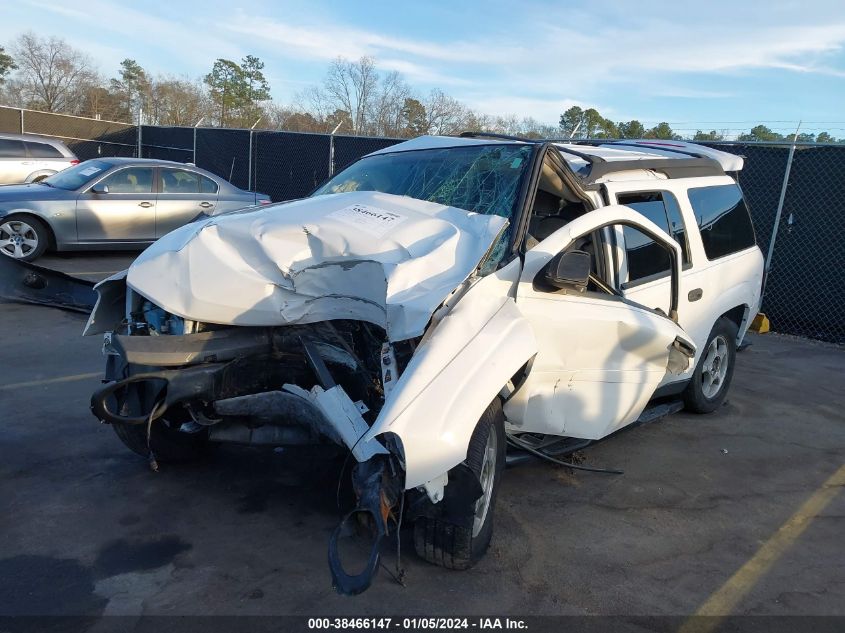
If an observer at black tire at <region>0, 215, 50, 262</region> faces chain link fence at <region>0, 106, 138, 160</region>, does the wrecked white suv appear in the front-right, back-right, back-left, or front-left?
back-right

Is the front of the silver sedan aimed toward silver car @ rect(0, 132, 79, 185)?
no

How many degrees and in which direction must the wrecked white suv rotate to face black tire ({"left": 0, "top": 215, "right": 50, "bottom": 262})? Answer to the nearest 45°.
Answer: approximately 90° to its right

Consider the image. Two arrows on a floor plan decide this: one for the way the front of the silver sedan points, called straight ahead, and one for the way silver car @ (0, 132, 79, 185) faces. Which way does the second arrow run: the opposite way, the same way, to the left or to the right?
the same way

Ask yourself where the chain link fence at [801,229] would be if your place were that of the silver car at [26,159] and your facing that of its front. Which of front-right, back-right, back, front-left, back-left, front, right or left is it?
back-left

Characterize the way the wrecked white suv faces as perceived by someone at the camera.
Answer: facing the viewer and to the left of the viewer

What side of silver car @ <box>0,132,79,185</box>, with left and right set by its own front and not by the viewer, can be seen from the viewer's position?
left

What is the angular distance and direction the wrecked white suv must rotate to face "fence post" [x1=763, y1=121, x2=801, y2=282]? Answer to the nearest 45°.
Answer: approximately 180°

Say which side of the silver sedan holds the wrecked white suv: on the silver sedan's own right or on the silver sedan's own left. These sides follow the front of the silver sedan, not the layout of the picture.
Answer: on the silver sedan's own left

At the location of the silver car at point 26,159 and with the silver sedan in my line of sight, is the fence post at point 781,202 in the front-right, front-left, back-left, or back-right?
front-left

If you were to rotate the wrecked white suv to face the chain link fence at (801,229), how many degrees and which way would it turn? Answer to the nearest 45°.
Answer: approximately 180°

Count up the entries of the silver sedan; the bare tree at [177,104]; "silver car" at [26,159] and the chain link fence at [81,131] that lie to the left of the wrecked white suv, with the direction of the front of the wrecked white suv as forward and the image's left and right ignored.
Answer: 0
